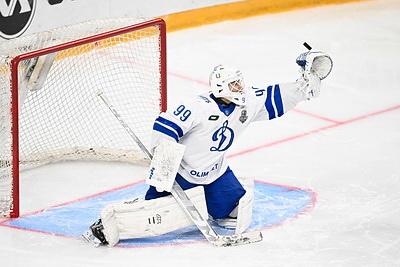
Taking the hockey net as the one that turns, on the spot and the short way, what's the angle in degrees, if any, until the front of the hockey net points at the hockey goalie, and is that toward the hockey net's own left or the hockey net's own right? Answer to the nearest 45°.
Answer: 0° — it already faces them

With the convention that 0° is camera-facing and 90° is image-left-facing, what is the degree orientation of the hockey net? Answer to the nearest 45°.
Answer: approximately 315°

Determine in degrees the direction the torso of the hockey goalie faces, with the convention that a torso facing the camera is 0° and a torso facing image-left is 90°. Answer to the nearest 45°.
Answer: approximately 315°

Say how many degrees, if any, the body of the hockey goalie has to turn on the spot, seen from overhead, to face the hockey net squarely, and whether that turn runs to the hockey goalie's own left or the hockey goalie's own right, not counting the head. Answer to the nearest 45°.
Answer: approximately 180°
